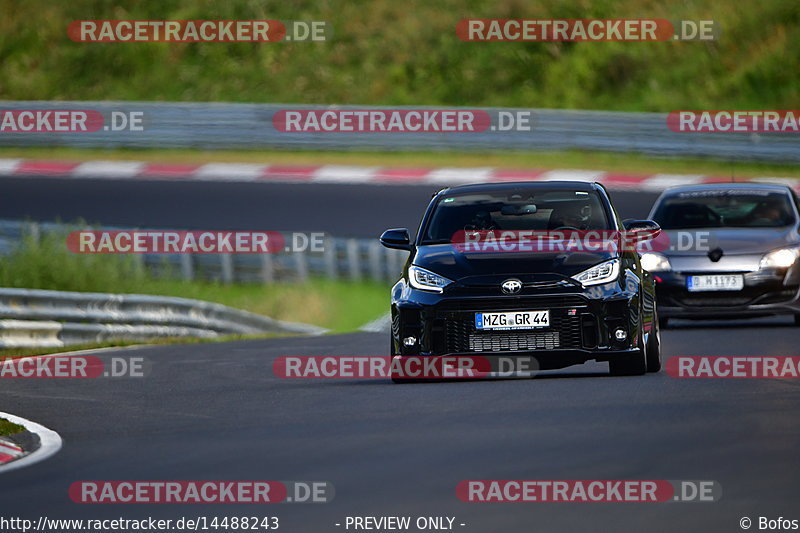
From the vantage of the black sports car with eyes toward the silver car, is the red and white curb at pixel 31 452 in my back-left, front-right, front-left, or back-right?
back-left

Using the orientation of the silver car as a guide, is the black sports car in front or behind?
in front

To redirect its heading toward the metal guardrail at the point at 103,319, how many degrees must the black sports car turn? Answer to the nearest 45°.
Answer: approximately 135° to its right

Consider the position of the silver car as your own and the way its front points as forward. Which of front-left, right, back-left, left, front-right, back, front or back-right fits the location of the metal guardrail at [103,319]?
right

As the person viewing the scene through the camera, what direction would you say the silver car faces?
facing the viewer

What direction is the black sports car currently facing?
toward the camera

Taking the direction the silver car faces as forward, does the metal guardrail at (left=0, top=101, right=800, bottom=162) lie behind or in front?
behind

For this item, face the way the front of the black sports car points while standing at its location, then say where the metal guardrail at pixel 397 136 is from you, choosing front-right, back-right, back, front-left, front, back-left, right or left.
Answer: back

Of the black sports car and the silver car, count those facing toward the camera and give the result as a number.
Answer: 2

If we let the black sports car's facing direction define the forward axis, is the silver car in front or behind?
behind

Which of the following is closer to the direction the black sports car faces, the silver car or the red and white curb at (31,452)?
the red and white curb
